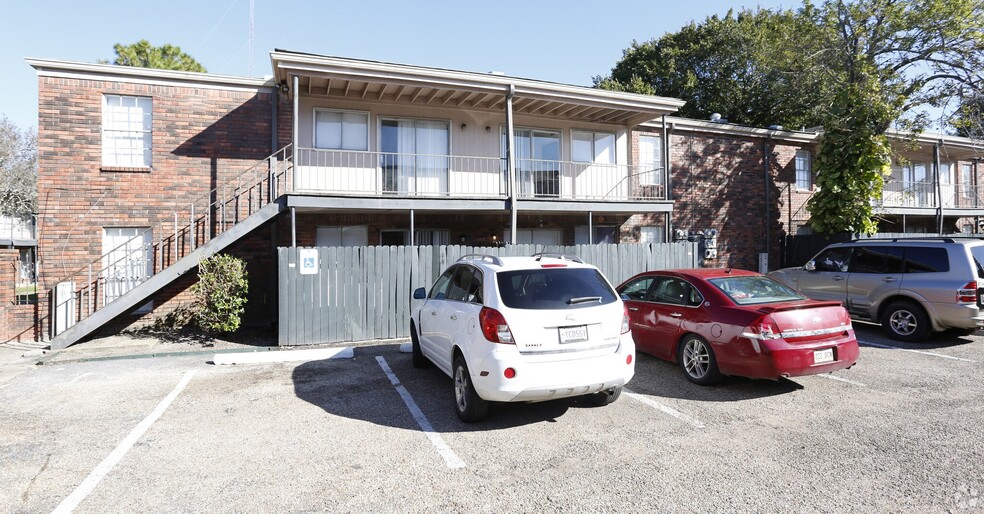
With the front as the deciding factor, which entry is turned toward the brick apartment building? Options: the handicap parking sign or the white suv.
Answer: the white suv

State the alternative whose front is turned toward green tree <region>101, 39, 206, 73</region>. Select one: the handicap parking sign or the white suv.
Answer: the white suv

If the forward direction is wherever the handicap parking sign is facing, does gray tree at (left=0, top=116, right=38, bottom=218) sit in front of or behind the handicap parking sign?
behind

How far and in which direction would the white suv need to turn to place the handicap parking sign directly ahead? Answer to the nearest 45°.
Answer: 0° — it already faces it

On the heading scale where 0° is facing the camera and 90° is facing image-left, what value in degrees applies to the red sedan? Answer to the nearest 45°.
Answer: approximately 135°

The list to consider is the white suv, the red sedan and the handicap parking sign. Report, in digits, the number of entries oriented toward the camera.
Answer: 1

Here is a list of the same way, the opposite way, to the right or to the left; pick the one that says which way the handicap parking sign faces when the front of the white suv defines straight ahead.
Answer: the opposite way

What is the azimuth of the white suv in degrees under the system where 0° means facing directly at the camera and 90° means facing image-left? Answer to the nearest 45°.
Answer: approximately 135°

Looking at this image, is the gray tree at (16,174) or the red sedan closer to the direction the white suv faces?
the gray tree

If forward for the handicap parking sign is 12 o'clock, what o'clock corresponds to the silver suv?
The silver suv is roughly at 10 o'clock from the handicap parking sign.

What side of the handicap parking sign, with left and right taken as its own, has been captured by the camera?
front

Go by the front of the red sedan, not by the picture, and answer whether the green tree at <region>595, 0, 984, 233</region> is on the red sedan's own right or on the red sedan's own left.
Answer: on the red sedan's own right

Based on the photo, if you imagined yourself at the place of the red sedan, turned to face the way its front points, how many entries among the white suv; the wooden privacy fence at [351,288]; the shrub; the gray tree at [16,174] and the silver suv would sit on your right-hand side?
1

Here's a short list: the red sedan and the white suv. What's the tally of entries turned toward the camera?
0

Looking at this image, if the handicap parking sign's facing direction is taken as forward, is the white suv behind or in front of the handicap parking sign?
in front

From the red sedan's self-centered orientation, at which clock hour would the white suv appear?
The white suv is roughly at 9 o'clock from the red sedan.

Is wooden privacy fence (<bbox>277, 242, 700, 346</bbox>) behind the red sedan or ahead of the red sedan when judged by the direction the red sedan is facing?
ahead
